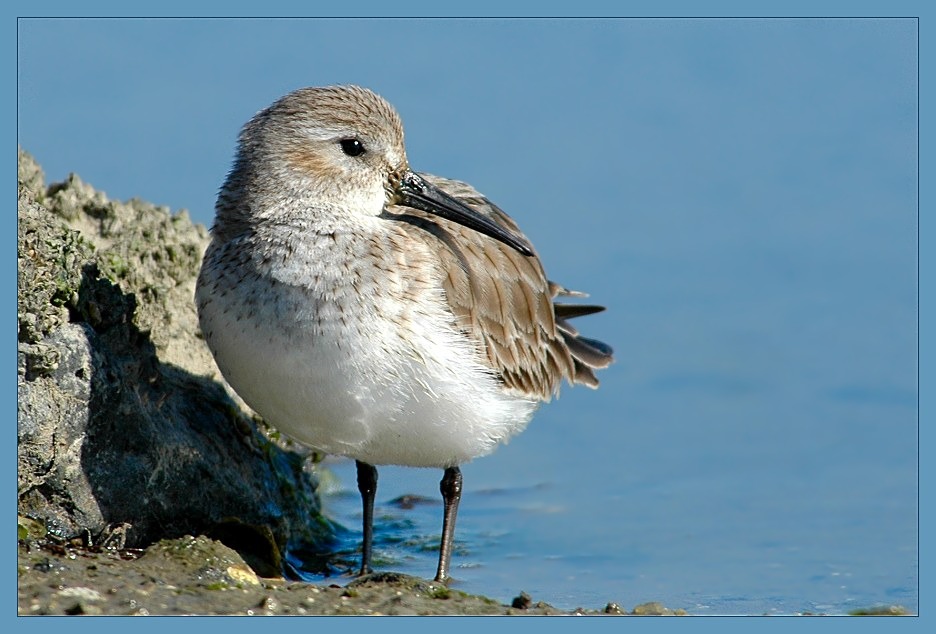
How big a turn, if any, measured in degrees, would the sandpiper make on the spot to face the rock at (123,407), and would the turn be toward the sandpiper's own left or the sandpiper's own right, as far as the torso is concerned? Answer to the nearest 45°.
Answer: approximately 45° to the sandpiper's own right

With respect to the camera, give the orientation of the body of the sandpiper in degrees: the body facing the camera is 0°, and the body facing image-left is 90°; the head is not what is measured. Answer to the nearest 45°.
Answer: approximately 45°
